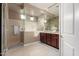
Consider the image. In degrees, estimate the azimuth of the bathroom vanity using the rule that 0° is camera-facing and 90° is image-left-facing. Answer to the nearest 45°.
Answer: approximately 45°
